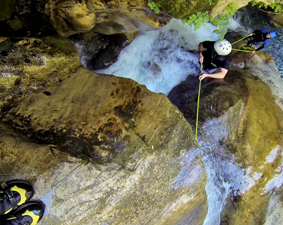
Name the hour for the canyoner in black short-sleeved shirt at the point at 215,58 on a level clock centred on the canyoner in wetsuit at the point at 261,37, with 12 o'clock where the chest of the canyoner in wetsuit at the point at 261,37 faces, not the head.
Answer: the canyoner in black short-sleeved shirt at the point at 215,58 is roughly at 12 o'clock from the canyoner in wetsuit at the point at 261,37.

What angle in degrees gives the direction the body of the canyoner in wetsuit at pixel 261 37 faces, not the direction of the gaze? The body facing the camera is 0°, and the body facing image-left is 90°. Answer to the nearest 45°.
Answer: approximately 45°

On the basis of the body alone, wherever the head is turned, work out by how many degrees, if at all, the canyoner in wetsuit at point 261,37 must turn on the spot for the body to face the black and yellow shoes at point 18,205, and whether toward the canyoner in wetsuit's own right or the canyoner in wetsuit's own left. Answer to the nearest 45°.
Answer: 0° — they already face them
